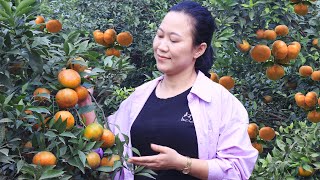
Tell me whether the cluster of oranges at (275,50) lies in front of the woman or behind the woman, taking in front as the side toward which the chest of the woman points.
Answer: behind

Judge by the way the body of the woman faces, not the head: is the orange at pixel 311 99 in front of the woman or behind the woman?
behind

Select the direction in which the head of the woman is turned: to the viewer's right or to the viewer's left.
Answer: to the viewer's left

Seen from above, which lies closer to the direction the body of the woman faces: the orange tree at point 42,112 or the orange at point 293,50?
the orange tree

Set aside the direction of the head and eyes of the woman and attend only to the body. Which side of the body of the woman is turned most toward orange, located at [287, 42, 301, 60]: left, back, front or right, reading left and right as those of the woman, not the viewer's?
back

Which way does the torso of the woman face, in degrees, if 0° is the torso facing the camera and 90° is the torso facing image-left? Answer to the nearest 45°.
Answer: approximately 45°

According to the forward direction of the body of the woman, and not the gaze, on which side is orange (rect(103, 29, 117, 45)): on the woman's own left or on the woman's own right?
on the woman's own right

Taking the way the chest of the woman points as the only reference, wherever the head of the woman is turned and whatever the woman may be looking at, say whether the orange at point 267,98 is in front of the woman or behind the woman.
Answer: behind
